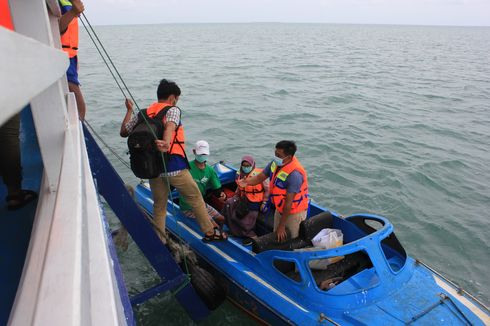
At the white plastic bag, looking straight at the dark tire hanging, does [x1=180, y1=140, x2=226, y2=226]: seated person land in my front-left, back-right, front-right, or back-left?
front-right

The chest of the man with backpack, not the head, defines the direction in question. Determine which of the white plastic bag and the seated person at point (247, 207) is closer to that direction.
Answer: the seated person

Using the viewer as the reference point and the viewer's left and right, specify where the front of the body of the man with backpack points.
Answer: facing away from the viewer and to the right of the viewer

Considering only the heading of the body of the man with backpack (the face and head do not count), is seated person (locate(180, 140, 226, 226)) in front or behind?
in front

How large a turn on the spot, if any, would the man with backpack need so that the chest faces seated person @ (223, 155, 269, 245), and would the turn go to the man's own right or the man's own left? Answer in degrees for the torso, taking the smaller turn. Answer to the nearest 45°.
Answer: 0° — they already face them

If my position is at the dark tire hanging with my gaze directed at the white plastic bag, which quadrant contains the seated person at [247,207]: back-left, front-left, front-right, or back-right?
front-left

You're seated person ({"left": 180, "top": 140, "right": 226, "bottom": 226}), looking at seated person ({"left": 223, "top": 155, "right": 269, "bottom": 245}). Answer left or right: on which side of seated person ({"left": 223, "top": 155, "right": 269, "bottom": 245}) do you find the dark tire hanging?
right

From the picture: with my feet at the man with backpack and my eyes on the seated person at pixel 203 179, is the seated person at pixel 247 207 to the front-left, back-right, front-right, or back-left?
front-right

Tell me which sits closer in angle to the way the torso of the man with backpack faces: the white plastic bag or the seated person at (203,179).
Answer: the seated person
